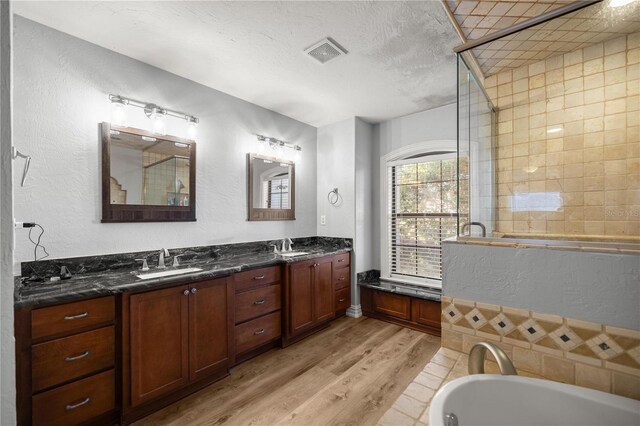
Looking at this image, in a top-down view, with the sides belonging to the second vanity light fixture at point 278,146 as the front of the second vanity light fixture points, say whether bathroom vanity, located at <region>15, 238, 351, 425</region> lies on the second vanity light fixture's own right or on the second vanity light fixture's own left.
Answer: on the second vanity light fixture's own right

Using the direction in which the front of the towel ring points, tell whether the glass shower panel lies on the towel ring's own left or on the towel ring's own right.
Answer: on the towel ring's own left

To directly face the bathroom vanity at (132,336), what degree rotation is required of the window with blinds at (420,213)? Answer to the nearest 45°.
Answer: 0° — it already faces it

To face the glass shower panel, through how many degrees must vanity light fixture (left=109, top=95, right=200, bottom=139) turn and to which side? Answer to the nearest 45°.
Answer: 0° — it already faces it

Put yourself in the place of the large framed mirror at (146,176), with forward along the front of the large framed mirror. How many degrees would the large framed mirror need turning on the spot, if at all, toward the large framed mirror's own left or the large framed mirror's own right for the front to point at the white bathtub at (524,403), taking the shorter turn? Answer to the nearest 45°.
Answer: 0° — it already faces it

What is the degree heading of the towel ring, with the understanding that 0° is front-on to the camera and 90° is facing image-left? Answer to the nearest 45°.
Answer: approximately 45°
